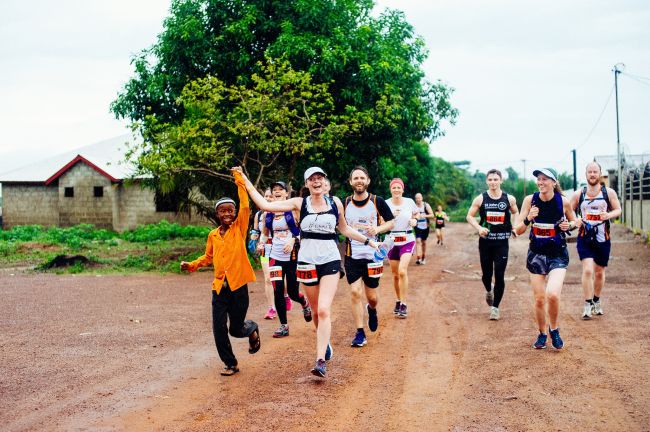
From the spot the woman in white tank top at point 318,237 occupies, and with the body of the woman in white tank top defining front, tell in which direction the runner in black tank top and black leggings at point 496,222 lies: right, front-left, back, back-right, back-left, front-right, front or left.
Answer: back-left

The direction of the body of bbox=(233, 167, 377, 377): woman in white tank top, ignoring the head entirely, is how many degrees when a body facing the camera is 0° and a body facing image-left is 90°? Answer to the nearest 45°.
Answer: approximately 0°

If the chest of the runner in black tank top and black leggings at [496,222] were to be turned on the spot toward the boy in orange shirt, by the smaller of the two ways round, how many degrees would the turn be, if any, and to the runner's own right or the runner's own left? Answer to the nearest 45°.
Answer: approximately 45° to the runner's own right

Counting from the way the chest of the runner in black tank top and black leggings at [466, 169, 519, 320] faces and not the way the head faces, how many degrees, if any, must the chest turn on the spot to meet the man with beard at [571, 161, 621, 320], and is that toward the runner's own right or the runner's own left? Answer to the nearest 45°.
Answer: approximately 90° to the runner's own left

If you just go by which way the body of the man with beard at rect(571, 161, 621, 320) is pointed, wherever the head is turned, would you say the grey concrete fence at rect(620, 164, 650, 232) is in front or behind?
behind

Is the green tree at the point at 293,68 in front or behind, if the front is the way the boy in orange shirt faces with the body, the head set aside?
behind

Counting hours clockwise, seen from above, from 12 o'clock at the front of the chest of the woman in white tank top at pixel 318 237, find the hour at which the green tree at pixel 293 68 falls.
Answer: The green tree is roughly at 6 o'clock from the woman in white tank top.

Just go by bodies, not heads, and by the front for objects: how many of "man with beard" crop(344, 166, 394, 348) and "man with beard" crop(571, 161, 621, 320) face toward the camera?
2

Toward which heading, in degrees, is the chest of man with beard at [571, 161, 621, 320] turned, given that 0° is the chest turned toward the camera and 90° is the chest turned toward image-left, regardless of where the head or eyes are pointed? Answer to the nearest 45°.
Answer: approximately 0°

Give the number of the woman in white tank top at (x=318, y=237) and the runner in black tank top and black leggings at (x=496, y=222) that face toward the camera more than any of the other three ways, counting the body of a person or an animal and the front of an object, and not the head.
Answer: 2
